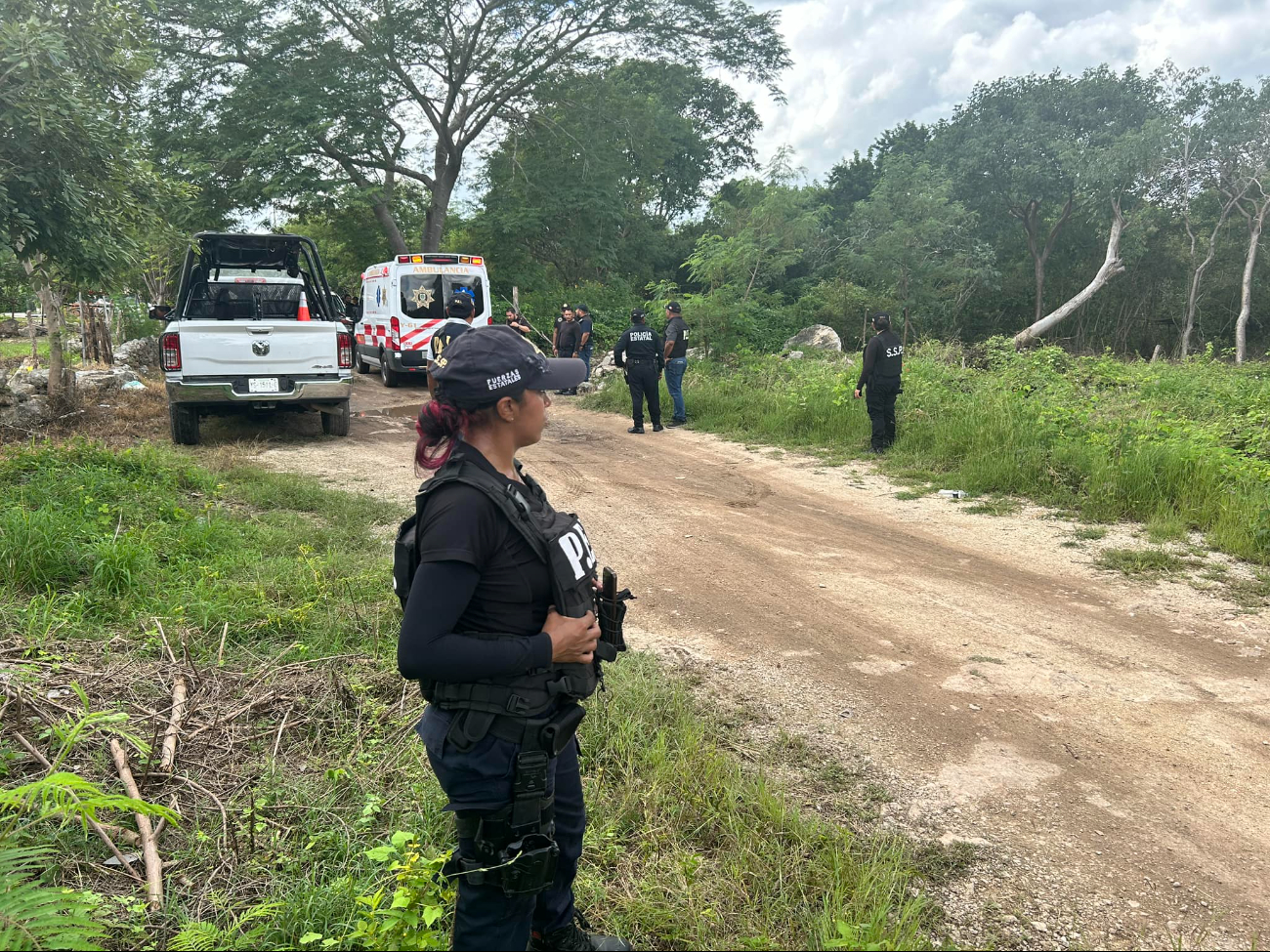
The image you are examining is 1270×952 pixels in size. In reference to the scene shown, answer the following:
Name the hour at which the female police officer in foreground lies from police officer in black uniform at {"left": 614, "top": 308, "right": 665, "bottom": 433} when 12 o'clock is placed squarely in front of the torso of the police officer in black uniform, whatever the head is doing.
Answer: The female police officer in foreground is roughly at 6 o'clock from the police officer in black uniform.

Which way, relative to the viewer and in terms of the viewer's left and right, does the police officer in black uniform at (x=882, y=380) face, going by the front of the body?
facing away from the viewer and to the left of the viewer

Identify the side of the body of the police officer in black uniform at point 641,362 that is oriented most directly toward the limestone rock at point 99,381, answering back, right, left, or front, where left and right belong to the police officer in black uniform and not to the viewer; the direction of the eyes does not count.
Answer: left

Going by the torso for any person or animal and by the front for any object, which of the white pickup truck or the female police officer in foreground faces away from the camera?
the white pickup truck

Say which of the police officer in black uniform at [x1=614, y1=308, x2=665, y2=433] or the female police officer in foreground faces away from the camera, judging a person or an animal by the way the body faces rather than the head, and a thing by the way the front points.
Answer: the police officer in black uniform

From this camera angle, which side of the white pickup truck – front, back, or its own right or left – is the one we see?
back

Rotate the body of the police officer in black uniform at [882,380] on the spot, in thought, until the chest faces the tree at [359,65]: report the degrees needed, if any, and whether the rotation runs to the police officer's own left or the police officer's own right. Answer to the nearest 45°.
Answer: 0° — they already face it

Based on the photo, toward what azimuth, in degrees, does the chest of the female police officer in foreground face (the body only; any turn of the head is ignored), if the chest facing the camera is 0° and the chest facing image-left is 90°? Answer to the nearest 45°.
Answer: approximately 270°

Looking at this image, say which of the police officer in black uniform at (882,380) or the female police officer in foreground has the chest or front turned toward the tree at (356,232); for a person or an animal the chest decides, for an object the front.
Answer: the police officer in black uniform

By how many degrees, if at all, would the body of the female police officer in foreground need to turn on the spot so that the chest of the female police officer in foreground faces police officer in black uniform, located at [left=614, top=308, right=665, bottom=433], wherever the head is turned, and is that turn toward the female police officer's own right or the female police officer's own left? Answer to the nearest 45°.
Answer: approximately 90° to the female police officer's own left

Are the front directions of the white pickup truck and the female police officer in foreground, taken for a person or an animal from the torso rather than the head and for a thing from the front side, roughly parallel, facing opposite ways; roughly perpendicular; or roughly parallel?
roughly perpendicular

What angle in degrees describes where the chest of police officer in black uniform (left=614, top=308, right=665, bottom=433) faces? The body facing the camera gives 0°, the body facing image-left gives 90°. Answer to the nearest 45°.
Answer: approximately 180°

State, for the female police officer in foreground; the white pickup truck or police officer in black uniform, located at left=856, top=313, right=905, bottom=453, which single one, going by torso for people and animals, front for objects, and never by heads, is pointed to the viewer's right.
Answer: the female police officer in foreground

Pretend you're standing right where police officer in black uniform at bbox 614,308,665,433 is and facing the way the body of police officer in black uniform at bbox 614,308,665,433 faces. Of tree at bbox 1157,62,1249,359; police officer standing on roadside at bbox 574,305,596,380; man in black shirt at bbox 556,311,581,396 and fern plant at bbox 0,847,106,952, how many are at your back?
1
